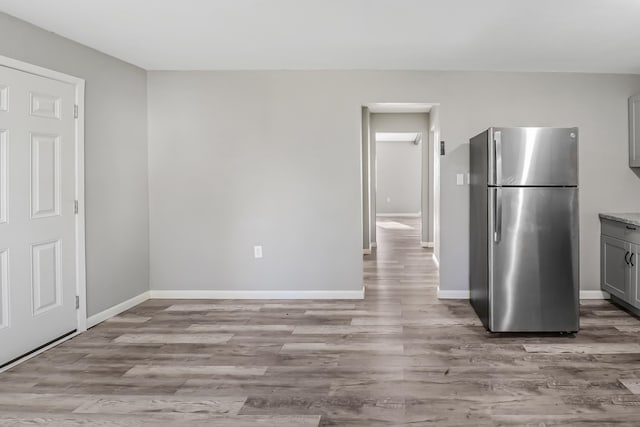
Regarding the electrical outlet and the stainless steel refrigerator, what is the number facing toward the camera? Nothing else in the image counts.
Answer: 2

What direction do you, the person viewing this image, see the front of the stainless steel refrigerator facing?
facing the viewer

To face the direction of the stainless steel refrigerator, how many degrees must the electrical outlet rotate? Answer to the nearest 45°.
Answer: approximately 45° to its left

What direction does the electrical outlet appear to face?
toward the camera

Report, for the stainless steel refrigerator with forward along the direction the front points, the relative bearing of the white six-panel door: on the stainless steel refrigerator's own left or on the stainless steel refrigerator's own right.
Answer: on the stainless steel refrigerator's own right

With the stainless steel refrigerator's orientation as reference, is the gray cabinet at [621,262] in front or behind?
behind

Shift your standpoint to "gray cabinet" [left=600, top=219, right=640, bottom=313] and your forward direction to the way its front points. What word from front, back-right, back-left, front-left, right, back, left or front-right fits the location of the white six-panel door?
front

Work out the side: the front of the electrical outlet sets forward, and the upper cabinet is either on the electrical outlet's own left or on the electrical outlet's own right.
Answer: on the electrical outlet's own left

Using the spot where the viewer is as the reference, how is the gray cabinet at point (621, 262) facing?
facing the viewer and to the left of the viewer
